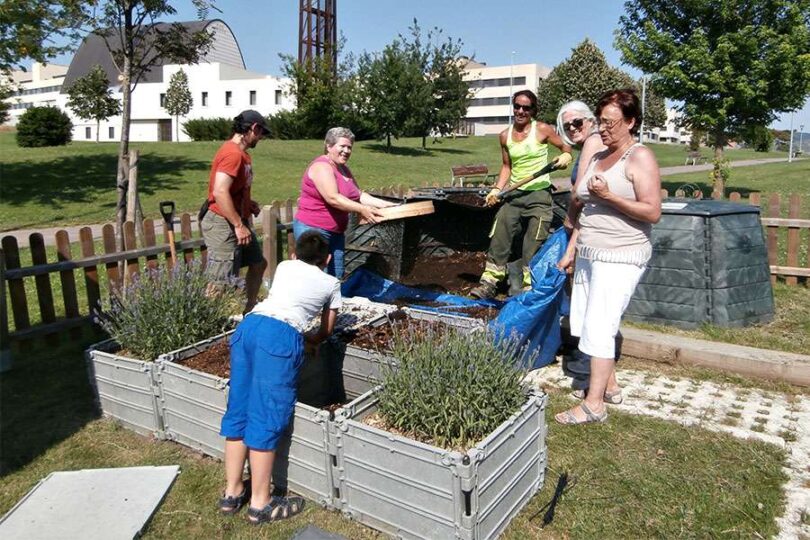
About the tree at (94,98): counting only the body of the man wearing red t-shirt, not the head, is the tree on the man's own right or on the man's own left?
on the man's own left

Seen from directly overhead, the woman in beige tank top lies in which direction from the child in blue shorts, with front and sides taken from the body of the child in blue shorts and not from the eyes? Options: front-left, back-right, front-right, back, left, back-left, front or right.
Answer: front-right

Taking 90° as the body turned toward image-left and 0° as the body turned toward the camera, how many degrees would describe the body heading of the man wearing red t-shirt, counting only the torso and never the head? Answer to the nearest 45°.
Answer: approximately 270°

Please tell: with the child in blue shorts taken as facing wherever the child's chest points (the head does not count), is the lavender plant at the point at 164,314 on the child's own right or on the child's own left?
on the child's own left

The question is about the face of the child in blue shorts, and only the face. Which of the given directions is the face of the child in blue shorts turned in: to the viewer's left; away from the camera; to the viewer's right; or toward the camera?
away from the camera

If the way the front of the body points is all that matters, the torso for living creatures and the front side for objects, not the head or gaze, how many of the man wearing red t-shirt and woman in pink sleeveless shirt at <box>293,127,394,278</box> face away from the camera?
0

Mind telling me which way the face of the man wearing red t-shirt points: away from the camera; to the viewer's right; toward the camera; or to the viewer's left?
to the viewer's right

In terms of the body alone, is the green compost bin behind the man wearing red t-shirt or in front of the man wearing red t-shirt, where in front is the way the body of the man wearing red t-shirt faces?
in front

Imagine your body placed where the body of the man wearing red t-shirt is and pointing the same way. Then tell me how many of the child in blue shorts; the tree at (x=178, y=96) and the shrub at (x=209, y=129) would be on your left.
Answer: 2

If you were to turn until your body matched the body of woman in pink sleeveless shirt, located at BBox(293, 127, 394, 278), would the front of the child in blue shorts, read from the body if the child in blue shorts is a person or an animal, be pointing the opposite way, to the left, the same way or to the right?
to the left

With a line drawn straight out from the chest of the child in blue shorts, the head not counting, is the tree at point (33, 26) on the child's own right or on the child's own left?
on the child's own left

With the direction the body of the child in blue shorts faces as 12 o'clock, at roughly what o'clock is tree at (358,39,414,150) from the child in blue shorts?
The tree is roughly at 11 o'clock from the child in blue shorts.

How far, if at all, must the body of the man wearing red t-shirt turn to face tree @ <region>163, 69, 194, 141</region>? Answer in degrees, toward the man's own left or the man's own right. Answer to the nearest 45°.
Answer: approximately 90° to the man's own left

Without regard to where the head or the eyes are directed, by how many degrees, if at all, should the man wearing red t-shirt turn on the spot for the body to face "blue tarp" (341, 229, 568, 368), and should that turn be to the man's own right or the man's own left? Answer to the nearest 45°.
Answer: approximately 45° to the man's own right

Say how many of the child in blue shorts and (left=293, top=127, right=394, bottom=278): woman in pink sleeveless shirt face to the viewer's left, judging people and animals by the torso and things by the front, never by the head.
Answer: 0

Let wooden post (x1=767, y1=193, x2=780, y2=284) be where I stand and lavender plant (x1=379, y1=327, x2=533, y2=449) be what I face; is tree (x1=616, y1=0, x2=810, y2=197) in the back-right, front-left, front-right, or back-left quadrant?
back-right
